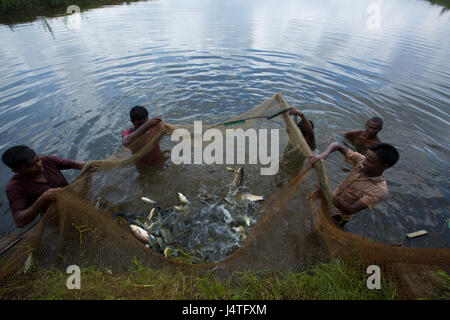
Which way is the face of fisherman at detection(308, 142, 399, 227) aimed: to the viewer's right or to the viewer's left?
to the viewer's left

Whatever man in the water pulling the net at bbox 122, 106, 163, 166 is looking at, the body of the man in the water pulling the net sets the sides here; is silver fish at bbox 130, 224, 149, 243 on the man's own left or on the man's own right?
on the man's own right

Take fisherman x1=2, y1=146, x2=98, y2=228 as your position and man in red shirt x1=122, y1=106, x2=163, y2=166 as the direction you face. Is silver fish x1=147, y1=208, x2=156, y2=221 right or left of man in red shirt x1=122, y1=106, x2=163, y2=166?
right

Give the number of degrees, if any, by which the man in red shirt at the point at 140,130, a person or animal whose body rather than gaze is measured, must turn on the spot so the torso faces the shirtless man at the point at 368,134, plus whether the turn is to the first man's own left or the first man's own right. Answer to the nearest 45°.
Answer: approximately 45° to the first man's own left

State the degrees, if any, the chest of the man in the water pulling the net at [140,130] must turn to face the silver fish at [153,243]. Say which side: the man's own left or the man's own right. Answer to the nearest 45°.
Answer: approximately 45° to the man's own right

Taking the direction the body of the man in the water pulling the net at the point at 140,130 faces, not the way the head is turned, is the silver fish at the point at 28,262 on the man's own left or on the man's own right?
on the man's own right

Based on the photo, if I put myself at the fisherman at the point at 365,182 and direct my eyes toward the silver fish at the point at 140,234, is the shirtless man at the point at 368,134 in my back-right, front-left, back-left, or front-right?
back-right

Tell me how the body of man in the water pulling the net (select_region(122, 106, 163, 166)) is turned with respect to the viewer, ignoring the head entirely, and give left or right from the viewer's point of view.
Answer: facing the viewer and to the right of the viewer
